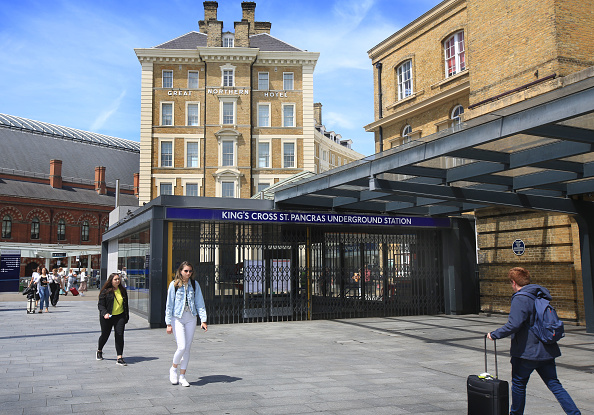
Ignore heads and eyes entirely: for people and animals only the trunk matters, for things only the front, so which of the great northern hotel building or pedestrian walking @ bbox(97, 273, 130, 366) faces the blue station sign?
the great northern hotel building

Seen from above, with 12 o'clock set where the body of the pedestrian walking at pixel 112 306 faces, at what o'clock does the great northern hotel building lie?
The great northern hotel building is roughly at 8 o'clock from the pedestrian walking.

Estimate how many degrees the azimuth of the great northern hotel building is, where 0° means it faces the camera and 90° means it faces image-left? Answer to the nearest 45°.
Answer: approximately 0°

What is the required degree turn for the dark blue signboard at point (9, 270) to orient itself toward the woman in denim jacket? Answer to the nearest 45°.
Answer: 0° — it already faces them

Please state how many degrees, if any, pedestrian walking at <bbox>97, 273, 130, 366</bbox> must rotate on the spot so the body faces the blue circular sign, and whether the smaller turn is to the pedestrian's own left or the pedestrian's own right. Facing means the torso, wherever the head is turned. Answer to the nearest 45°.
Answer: approximately 45° to the pedestrian's own left

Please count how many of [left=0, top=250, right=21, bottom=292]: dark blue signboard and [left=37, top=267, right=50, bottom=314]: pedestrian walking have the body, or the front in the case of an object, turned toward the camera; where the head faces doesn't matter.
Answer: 2

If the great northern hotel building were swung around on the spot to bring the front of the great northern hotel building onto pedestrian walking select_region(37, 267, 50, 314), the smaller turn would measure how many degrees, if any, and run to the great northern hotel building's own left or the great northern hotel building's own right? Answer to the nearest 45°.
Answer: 0° — it already faces them

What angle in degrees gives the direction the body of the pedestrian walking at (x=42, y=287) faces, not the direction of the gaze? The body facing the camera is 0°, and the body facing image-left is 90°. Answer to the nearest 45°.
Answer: approximately 0°

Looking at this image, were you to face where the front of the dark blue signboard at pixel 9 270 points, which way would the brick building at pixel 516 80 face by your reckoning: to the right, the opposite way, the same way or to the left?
to the right

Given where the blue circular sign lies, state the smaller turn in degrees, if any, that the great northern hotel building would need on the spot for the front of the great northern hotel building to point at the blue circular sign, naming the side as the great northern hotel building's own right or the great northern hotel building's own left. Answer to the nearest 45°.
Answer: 0° — it already faces it

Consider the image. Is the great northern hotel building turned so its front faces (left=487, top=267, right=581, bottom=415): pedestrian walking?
yes

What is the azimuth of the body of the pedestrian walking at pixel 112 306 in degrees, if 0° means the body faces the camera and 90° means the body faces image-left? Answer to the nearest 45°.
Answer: approximately 315°
